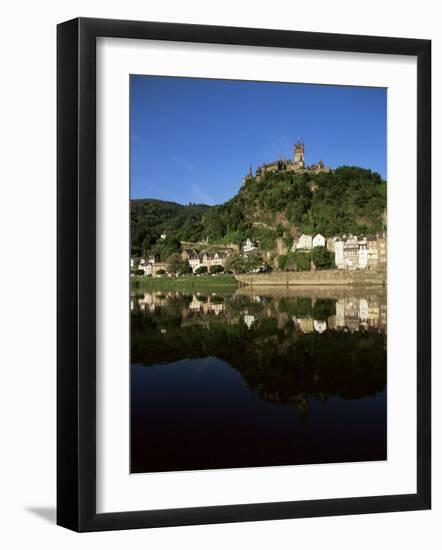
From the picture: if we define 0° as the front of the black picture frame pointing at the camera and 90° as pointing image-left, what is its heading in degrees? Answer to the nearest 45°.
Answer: approximately 315°
